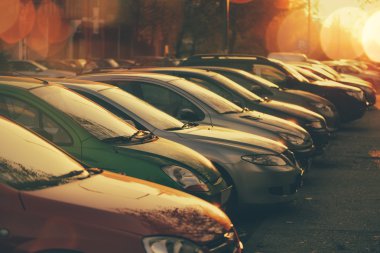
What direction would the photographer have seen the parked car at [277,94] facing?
facing to the right of the viewer

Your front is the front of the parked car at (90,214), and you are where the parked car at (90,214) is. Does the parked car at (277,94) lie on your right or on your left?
on your left

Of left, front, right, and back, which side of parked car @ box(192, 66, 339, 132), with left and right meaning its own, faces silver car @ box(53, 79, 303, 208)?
right

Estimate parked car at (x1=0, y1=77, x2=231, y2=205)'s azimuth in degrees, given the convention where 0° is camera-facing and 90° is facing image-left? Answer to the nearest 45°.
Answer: approximately 315°

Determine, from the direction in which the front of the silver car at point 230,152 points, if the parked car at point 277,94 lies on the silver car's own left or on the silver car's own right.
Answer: on the silver car's own left

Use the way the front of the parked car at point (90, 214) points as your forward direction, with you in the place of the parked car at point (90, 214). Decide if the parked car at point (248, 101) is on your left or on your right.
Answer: on your left

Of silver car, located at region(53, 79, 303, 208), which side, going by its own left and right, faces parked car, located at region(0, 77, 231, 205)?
right

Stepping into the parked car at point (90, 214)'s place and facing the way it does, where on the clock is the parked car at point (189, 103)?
the parked car at point (189, 103) is roughly at 8 o'clock from the parked car at point (90, 214).

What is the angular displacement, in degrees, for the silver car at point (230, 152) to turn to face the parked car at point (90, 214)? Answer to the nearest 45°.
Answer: approximately 45° to its right

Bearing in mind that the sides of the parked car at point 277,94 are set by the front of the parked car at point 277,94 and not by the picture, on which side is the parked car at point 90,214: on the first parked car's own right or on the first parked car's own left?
on the first parked car's own right
